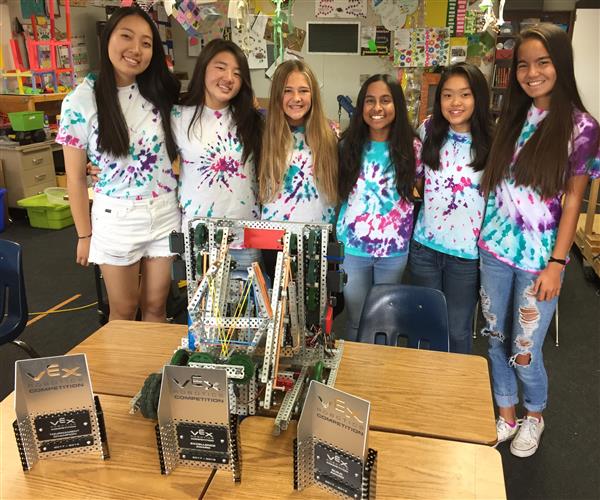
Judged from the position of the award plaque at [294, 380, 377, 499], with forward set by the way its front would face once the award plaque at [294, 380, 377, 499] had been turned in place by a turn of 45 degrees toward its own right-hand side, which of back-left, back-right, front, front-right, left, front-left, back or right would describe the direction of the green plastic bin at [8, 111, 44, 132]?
front-right

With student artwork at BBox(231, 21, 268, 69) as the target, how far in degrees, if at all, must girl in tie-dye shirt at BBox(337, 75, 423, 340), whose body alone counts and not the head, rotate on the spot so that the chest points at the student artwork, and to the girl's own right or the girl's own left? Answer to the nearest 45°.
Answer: approximately 180°

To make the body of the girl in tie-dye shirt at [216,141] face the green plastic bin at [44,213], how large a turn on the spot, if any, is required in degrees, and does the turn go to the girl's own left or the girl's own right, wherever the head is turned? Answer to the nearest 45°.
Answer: approximately 135° to the girl's own right

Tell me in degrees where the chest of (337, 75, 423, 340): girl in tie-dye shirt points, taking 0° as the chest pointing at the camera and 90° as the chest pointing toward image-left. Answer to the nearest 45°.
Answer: approximately 0°

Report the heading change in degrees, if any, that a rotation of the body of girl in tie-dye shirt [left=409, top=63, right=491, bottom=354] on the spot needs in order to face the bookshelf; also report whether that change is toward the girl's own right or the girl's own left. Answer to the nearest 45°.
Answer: approximately 180°

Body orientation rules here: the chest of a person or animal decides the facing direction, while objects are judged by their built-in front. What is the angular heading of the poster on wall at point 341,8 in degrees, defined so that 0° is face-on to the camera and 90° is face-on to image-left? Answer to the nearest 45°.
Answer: approximately 0°
